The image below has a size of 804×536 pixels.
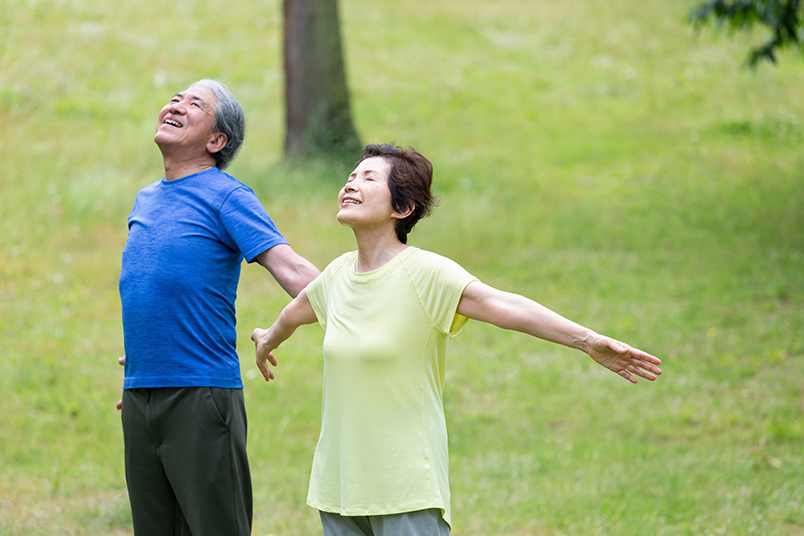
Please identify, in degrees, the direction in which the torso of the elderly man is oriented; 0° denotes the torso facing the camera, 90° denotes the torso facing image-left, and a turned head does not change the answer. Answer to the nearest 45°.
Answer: approximately 45°

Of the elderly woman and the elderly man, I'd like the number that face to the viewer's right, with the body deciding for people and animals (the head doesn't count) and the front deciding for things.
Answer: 0

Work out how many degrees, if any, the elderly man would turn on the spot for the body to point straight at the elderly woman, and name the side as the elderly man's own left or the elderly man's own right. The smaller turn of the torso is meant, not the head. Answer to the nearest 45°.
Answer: approximately 90° to the elderly man's own left

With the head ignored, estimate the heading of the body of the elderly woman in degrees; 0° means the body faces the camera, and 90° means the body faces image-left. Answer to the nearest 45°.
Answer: approximately 45°

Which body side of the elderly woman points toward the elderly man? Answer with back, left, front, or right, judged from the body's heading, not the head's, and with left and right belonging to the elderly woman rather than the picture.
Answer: right
